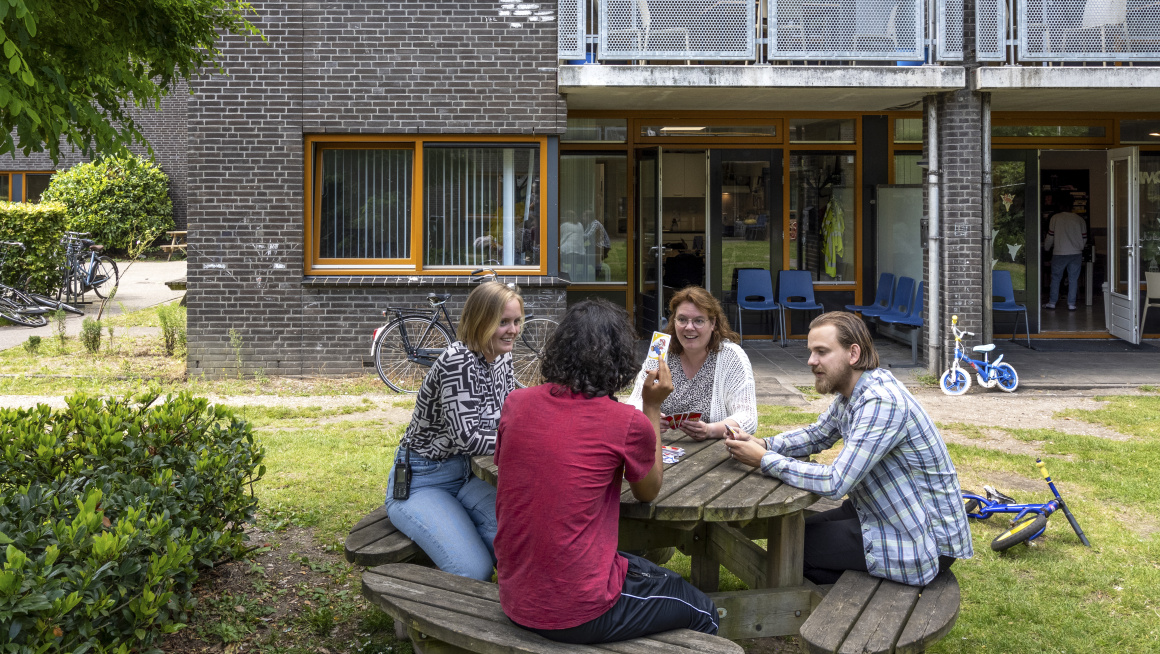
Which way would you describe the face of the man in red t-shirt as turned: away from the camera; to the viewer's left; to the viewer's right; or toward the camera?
away from the camera

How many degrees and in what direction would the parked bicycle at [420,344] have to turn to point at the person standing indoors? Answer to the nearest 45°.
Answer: approximately 45° to its left

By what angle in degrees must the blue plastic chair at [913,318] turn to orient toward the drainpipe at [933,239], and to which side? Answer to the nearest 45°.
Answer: approximately 90° to its left

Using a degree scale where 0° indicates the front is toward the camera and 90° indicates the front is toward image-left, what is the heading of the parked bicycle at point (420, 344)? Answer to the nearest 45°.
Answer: approximately 270°

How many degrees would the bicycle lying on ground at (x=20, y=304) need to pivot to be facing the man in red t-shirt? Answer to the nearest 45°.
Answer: approximately 90° to its left

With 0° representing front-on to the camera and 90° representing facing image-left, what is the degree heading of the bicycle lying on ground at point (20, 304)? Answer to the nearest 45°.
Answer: approximately 90°

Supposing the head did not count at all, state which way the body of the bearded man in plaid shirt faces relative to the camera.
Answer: to the viewer's left
